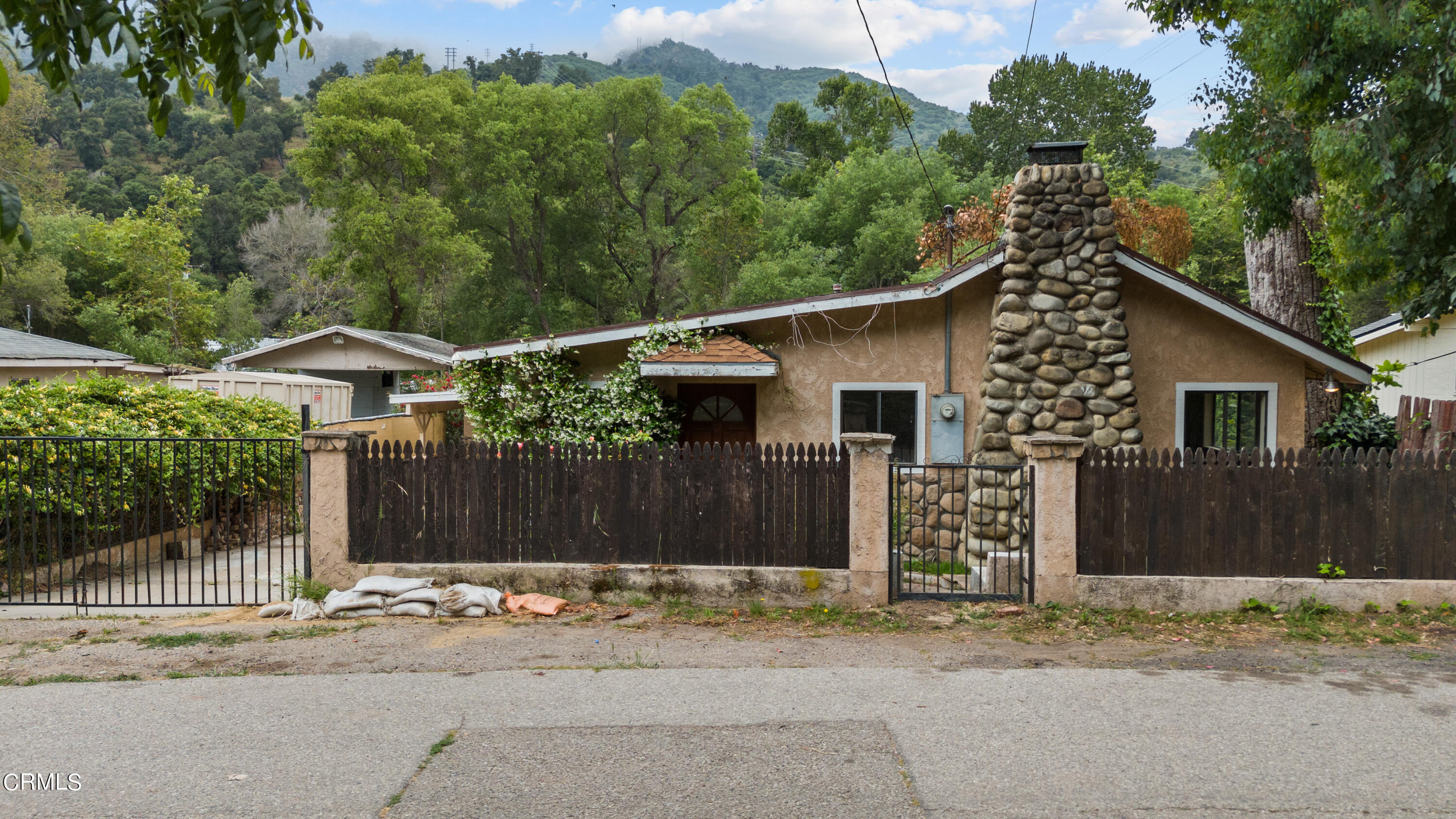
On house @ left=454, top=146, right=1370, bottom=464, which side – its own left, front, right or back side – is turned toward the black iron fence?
right

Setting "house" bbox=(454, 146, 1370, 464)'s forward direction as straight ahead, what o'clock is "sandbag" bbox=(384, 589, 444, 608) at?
The sandbag is roughly at 2 o'clock from the house.

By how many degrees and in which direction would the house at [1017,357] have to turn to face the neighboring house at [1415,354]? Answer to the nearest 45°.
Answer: approximately 135° to its left

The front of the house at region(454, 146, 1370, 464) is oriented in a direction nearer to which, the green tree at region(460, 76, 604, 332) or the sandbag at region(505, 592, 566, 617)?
the sandbag

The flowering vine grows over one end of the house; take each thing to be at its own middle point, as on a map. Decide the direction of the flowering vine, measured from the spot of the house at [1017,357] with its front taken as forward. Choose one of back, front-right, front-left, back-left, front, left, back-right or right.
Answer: right

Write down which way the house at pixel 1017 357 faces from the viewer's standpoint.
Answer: facing the viewer

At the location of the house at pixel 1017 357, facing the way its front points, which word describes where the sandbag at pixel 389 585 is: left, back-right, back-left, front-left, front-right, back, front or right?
front-right

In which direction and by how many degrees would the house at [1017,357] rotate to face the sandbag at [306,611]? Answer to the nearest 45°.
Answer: approximately 45° to its right

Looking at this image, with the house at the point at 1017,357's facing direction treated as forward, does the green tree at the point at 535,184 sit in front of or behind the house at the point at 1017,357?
behind

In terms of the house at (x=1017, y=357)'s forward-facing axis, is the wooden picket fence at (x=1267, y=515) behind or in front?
in front

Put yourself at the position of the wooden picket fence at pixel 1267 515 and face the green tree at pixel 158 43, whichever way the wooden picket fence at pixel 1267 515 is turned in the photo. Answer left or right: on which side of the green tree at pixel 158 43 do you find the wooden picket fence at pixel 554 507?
right

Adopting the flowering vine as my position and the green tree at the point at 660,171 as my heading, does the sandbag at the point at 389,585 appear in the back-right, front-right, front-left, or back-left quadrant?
back-left

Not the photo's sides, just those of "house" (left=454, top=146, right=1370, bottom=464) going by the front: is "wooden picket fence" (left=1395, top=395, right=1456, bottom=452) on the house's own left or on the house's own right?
on the house's own left

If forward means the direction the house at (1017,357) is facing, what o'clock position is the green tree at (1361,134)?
The green tree is roughly at 9 o'clock from the house.

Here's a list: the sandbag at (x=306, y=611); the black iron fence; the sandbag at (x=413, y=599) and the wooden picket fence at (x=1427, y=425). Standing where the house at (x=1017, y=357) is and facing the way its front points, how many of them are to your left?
1
